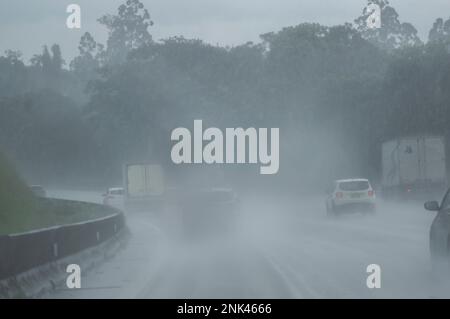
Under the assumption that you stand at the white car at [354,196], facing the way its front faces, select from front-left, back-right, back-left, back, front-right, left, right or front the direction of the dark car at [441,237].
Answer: back

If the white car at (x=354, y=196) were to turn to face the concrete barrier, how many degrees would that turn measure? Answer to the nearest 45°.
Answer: approximately 180°

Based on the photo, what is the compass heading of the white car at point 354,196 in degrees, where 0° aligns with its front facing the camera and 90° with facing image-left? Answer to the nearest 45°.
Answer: approximately 180°
